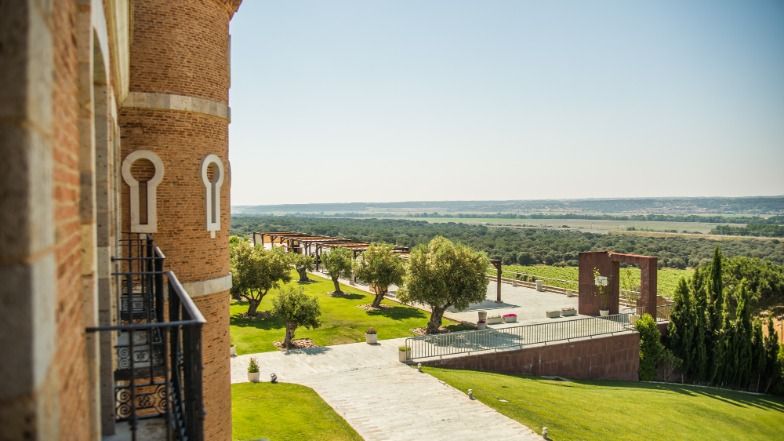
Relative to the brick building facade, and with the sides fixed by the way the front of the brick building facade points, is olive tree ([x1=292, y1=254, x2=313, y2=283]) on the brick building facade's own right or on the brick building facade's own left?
on the brick building facade's own left

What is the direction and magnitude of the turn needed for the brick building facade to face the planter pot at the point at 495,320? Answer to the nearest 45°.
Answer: approximately 45° to its left

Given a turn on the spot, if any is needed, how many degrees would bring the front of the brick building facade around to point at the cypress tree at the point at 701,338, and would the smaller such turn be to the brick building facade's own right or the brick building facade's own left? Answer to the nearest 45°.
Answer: approximately 45° to the brick building facade's own left

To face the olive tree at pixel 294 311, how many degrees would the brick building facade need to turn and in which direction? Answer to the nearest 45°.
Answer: approximately 90° to its left

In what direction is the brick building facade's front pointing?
to the viewer's right
